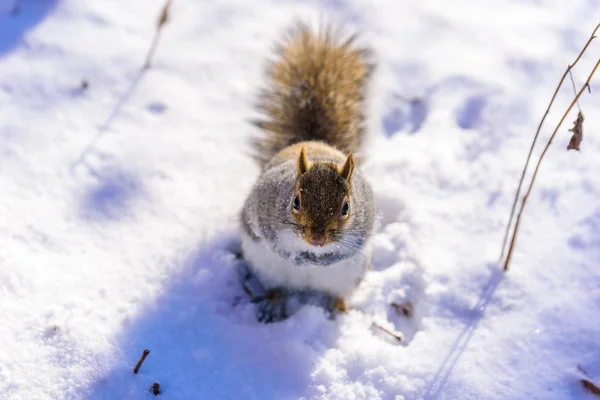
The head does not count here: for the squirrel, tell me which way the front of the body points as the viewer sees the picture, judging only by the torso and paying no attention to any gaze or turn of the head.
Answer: toward the camera

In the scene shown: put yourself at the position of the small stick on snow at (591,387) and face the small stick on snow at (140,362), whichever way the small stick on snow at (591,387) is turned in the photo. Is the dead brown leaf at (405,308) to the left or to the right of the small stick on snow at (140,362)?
right

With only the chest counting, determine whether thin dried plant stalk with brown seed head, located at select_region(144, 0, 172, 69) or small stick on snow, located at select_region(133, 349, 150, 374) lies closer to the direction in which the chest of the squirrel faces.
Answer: the small stick on snow

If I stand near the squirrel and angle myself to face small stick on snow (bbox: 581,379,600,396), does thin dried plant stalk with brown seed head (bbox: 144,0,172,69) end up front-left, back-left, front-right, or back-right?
back-left

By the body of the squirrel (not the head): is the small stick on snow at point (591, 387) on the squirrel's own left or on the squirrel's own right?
on the squirrel's own left
